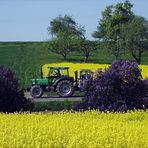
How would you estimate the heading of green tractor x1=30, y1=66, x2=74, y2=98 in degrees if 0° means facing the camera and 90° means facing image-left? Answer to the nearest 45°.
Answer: approximately 90°

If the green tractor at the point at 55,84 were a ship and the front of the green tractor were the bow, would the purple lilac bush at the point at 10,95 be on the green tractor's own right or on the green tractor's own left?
on the green tractor's own left

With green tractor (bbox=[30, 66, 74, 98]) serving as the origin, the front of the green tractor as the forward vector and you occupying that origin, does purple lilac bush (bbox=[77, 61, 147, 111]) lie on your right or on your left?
on your left
